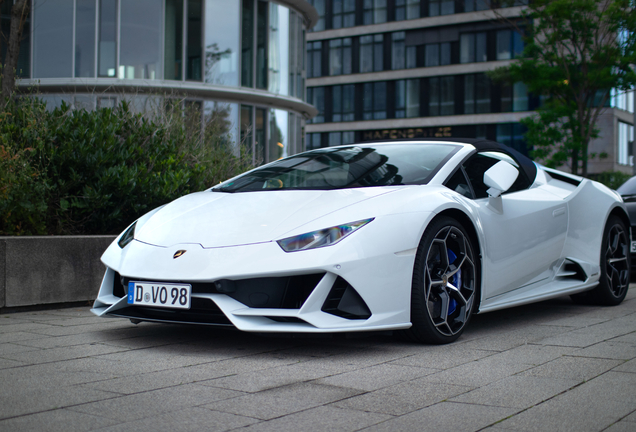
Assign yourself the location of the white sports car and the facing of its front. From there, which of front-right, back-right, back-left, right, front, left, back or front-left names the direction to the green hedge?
right

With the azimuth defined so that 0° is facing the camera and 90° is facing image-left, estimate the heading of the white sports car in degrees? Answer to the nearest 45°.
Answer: approximately 45°

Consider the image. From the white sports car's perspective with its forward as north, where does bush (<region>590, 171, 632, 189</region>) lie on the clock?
The bush is roughly at 5 o'clock from the white sports car.

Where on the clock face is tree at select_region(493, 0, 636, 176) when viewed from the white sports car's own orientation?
The tree is roughly at 5 o'clock from the white sports car.

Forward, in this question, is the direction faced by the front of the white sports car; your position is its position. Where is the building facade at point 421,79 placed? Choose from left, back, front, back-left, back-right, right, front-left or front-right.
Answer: back-right

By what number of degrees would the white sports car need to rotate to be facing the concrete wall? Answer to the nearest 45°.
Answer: approximately 90° to its right
